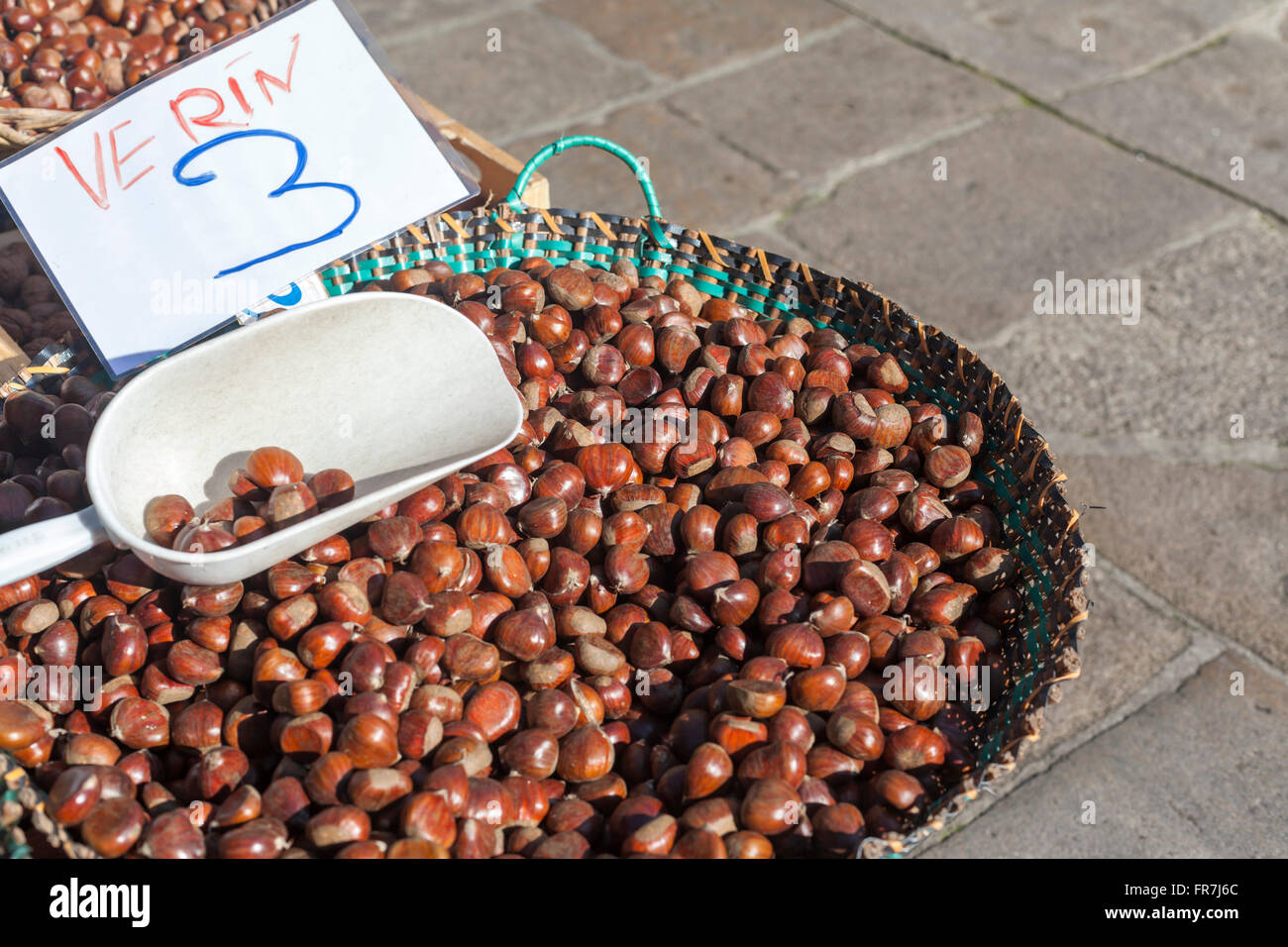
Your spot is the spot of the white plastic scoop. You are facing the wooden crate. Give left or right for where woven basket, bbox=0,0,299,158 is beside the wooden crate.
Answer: left

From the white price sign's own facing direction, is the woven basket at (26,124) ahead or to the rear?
to the rear

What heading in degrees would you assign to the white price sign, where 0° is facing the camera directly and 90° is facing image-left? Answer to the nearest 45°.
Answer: approximately 0°
